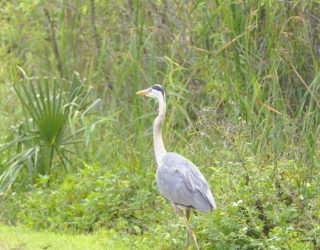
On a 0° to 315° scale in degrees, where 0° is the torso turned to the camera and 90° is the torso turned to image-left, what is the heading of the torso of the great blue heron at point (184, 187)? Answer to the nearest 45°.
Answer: approximately 90°
